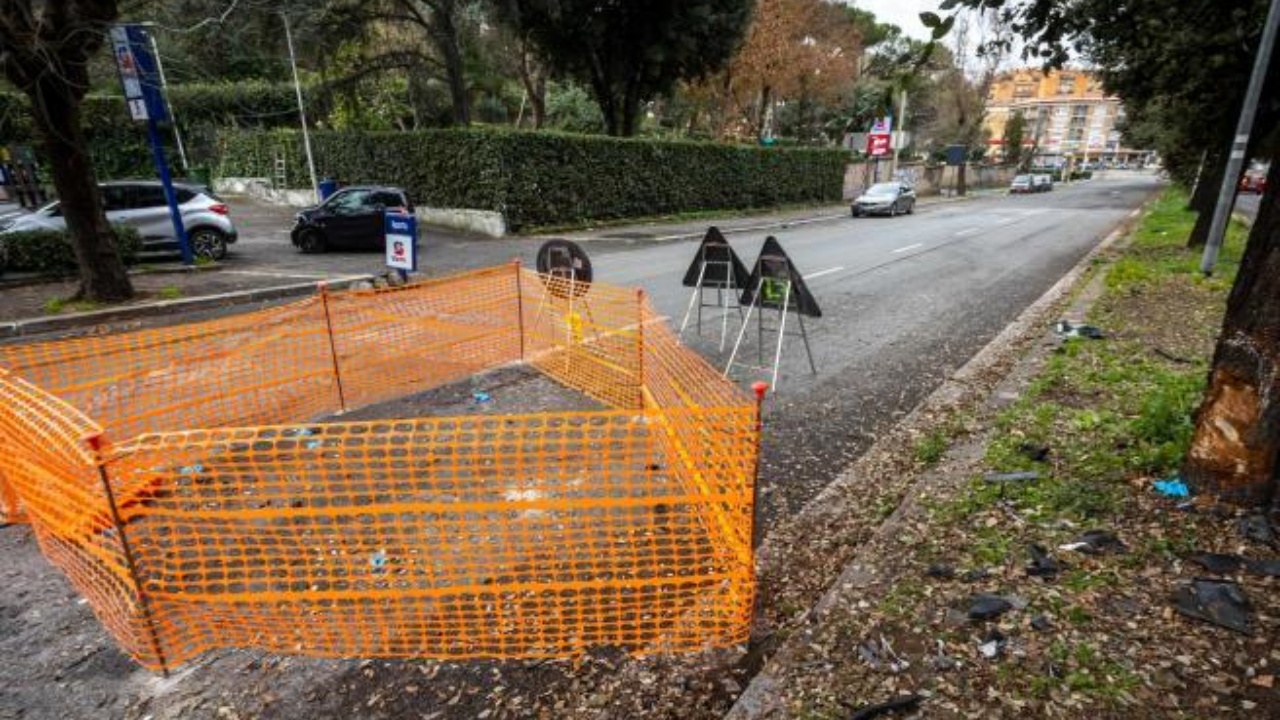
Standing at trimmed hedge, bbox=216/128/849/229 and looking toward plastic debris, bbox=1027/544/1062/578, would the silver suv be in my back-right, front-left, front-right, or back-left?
front-right

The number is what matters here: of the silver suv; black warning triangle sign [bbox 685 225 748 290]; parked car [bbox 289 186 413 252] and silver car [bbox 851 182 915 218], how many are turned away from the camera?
1

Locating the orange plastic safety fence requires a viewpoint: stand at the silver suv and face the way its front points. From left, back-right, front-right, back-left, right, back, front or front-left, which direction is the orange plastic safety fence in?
left

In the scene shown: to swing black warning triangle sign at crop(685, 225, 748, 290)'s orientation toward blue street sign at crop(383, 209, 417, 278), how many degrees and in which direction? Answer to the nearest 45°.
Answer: approximately 90° to its left

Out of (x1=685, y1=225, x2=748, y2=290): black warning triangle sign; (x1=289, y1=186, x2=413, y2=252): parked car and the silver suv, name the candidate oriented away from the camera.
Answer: the black warning triangle sign

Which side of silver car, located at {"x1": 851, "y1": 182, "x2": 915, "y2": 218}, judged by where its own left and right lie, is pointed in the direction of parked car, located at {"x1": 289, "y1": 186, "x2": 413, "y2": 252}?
front

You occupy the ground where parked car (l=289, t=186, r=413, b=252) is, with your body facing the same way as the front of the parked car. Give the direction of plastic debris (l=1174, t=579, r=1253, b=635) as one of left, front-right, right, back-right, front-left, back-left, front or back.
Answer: left

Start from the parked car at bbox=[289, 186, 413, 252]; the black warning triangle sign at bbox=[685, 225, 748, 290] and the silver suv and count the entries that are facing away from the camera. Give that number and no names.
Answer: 1

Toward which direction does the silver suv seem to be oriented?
to the viewer's left

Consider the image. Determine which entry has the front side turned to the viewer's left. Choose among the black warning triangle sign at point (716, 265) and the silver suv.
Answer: the silver suv

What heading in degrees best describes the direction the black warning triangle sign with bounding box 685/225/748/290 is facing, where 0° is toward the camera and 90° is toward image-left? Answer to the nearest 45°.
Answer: approximately 180°

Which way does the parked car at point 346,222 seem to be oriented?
to the viewer's left

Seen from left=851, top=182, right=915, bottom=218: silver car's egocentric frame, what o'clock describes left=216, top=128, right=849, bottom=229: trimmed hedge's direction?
The trimmed hedge is roughly at 12 o'clock from the silver car.

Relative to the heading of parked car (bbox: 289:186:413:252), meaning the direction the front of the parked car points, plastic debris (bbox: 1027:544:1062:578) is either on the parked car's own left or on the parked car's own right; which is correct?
on the parked car's own left

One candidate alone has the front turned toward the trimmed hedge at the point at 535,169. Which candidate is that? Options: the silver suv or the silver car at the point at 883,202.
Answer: the silver car

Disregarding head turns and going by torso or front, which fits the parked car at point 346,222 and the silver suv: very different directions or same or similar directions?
same or similar directions

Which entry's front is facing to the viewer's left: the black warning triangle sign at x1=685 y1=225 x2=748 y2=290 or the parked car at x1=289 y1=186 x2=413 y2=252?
the parked car
